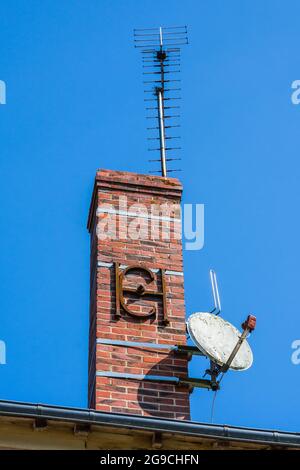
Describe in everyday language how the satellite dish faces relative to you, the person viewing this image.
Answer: facing the viewer and to the right of the viewer
